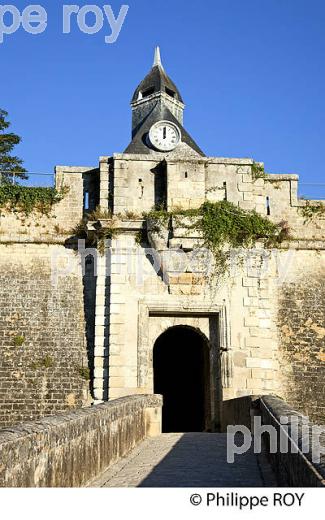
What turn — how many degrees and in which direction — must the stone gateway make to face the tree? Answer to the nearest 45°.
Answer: approximately 135° to its right

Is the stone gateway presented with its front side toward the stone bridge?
yes

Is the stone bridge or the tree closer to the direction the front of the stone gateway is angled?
the stone bridge

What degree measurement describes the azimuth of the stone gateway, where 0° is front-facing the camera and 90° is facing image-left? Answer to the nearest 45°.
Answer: approximately 0°
